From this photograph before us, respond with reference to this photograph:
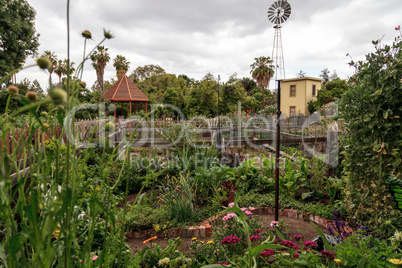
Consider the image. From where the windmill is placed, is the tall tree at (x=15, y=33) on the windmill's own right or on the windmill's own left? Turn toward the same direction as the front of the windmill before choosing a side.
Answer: on the windmill's own right

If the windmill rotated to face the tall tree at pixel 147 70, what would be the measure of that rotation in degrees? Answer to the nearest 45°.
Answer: approximately 135° to its right

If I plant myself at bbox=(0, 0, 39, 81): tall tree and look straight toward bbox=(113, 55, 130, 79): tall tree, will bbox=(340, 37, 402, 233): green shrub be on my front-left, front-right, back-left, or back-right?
back-right

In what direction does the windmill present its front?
toward the camera

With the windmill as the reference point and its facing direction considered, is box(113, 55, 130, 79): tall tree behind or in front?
behind
